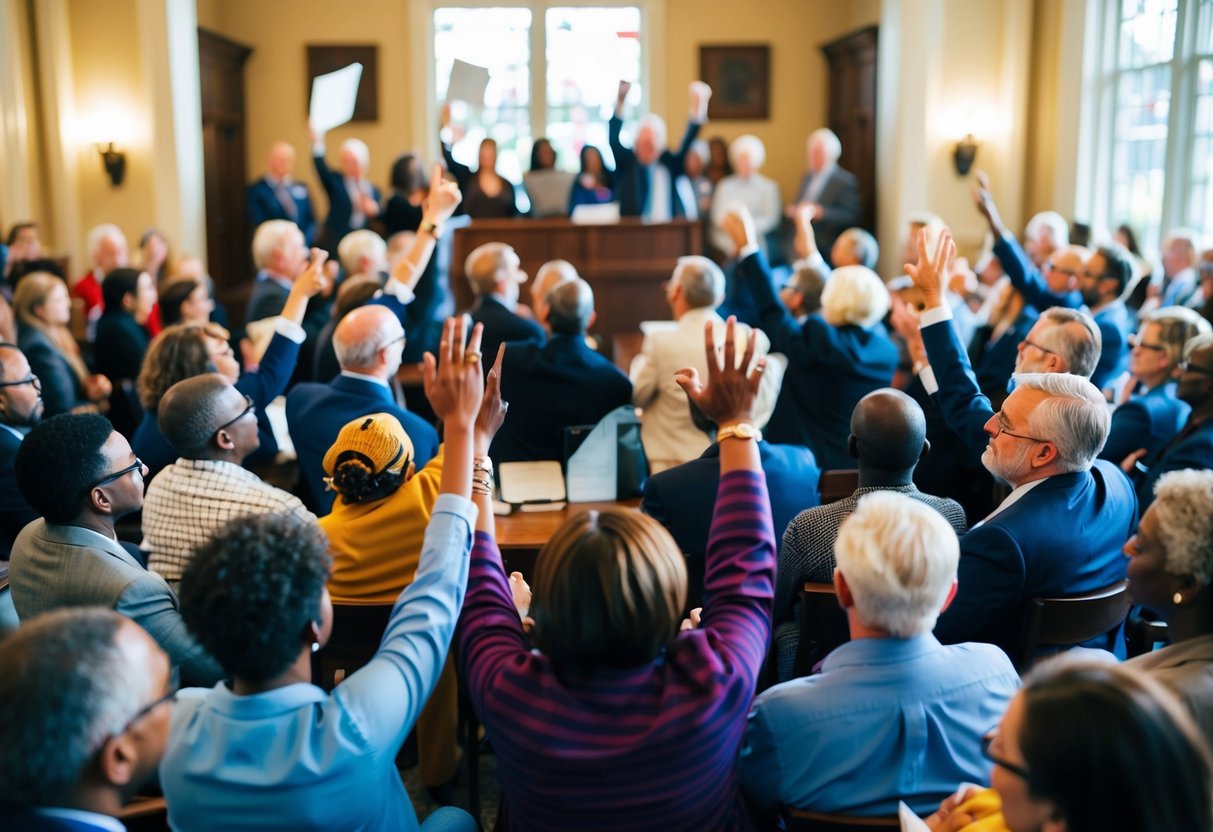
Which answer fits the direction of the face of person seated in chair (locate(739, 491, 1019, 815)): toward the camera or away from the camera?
away from the camera

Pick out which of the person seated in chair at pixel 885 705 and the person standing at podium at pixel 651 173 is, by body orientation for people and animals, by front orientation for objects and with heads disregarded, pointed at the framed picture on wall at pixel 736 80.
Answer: the person seated in chair

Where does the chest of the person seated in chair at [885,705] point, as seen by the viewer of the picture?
away from the camera

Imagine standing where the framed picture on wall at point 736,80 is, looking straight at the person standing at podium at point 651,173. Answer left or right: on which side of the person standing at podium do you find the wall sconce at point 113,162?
right

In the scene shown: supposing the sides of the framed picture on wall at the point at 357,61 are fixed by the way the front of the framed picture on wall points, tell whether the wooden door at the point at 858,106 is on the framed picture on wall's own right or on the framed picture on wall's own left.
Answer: on the framed picture on wall's own left

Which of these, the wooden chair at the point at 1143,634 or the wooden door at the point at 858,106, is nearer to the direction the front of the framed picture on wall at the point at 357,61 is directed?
the wooden chair

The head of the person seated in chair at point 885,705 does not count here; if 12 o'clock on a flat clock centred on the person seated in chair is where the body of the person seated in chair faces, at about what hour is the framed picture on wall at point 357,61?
The framed picture on wall is roughly at 11 o'clock from the person seated in chair.

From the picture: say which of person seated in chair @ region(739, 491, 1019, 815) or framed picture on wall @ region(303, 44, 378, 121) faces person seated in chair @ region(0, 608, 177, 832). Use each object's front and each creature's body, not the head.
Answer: the framed picture on wall
